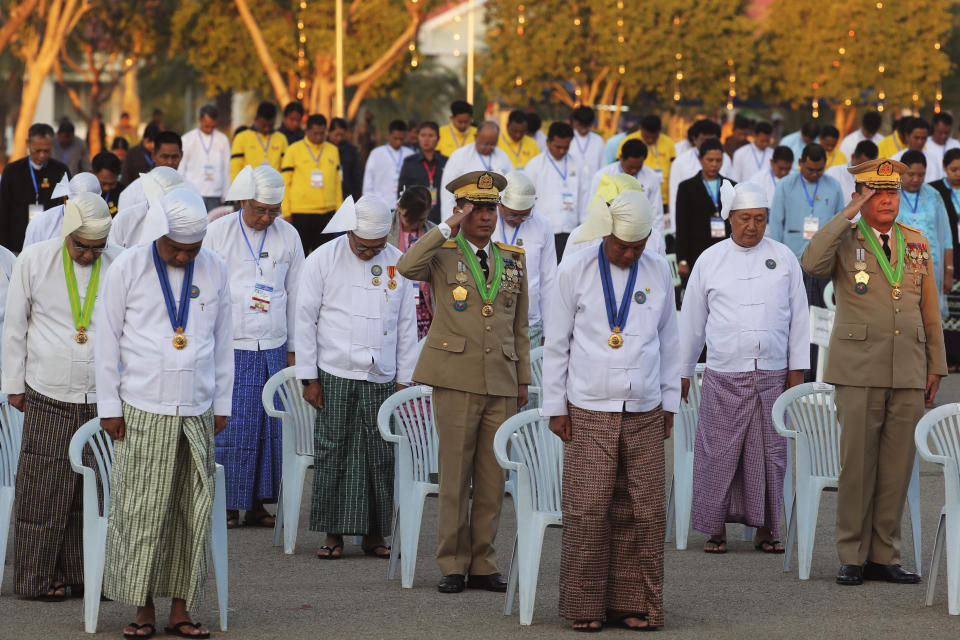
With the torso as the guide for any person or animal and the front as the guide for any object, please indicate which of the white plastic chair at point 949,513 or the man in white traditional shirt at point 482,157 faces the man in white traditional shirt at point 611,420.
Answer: the man in white traditional shirt at point 482,157

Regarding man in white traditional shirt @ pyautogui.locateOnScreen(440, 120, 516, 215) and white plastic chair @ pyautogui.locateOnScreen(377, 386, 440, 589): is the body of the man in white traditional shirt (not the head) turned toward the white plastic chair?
yes

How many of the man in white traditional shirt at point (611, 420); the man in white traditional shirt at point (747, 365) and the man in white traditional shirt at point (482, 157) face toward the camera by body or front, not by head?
3

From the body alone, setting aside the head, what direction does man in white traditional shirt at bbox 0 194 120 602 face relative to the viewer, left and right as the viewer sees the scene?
facing the viewer and to the right of the viewer

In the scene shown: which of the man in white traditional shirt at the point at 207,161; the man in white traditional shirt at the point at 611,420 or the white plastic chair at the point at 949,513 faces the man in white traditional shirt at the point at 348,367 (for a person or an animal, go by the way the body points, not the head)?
the man in white traditional shirt at the point at 207,161

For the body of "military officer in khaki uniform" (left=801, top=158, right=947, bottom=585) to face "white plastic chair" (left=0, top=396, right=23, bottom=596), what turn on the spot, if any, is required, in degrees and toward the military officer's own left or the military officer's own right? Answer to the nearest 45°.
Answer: approximately 135° to the military officer's own right

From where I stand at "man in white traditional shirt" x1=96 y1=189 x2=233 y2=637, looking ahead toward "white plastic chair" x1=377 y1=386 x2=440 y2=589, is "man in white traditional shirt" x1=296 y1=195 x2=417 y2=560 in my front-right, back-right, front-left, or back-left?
front-left

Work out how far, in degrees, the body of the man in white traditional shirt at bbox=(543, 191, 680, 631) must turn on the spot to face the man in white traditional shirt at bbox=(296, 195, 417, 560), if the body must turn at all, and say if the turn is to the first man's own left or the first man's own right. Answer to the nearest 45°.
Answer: approximately 135° to the first man's own right

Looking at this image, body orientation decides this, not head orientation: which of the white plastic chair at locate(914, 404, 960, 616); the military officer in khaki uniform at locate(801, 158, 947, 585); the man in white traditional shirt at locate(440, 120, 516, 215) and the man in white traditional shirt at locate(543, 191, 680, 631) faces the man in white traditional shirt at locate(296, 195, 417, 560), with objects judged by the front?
the man in white traditional shirt at locate(440, 120, 516, 215)

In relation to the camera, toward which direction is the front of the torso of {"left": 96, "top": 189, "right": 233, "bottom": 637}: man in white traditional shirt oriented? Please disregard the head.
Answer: toward the camera

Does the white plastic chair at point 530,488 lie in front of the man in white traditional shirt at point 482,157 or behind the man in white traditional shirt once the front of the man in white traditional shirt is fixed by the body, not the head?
in front

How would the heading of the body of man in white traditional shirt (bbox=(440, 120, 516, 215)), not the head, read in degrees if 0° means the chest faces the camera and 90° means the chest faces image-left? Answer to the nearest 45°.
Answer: approximately 0°
